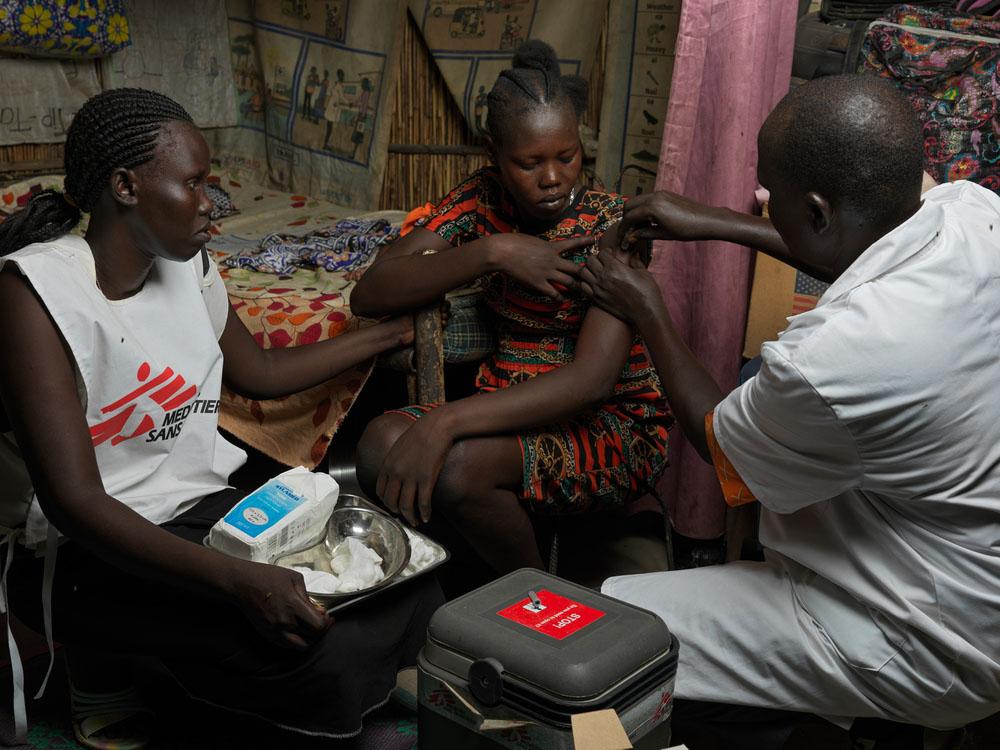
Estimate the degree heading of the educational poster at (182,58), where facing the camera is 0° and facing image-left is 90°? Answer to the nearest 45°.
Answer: approximately 0°

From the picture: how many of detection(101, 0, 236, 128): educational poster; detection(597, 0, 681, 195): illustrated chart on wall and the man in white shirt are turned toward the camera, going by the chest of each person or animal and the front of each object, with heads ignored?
2

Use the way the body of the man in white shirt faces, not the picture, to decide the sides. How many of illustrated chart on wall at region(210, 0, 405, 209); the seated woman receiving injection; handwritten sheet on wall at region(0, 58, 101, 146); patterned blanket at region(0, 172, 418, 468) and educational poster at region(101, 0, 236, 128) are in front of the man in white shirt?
5

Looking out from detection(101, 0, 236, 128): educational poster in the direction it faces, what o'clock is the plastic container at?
The plastic container is roughly at 12 o'clock from the educational poster.

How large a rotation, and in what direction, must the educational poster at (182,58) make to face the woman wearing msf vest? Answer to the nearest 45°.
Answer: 0° — it already faces them

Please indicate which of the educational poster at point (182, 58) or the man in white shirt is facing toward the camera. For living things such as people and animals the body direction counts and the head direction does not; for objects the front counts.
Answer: the educational poster

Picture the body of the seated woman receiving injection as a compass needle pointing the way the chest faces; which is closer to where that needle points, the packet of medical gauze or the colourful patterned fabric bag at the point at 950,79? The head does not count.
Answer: the packet of medical gauze

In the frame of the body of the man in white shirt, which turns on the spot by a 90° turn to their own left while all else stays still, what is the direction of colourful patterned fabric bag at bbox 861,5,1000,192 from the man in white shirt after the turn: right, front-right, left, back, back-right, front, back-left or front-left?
back-right

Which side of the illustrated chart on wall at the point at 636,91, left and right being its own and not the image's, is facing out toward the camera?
front

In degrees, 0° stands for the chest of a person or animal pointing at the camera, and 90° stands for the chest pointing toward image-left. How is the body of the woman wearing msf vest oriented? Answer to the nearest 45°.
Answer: approximately 315°

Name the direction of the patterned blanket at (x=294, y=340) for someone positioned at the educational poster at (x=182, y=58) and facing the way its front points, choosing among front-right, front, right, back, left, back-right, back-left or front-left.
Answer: front

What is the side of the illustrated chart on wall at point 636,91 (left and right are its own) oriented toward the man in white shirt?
front

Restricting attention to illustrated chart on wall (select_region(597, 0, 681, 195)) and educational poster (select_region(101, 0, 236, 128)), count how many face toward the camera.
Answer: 2

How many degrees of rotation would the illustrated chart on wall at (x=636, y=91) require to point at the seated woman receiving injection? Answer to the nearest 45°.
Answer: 0° — it already faces them

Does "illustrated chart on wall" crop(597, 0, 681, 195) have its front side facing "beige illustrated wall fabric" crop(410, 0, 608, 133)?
no

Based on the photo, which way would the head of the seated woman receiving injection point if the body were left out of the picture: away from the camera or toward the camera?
toward the camera

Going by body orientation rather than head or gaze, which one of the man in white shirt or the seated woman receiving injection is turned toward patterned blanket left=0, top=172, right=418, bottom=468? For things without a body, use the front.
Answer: the man in white shirt

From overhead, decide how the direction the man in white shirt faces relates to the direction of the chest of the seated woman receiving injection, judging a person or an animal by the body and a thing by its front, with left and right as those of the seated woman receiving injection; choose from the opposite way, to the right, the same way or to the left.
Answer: to the right

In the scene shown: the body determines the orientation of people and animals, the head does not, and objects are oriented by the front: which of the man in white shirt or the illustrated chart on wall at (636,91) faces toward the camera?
the illustrated chart on wall

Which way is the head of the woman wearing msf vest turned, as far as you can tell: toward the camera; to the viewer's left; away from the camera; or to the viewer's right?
to the viewer's right
